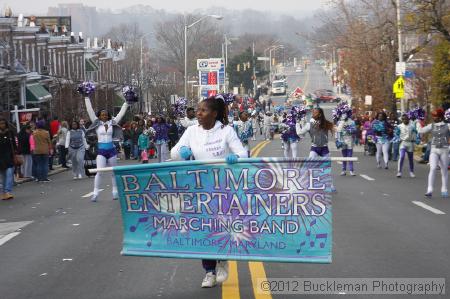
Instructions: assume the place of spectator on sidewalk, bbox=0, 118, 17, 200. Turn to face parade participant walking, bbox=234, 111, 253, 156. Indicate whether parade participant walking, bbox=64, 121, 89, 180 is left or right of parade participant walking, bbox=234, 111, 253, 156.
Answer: left

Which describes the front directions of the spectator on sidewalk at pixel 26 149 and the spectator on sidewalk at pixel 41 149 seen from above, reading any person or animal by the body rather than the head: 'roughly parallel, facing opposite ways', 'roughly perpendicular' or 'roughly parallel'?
roughly perpendicular

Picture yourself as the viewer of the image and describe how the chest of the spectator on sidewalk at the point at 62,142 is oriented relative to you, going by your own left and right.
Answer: facing to the right of the viewer

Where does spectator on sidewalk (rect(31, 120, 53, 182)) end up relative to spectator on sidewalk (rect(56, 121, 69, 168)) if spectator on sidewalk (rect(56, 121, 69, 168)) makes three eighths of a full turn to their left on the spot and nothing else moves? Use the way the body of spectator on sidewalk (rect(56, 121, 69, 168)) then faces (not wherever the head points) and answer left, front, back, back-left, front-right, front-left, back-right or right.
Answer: back-left

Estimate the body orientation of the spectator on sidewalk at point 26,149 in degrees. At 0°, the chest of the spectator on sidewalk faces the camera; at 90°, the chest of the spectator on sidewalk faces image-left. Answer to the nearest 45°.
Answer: approximately 315°
